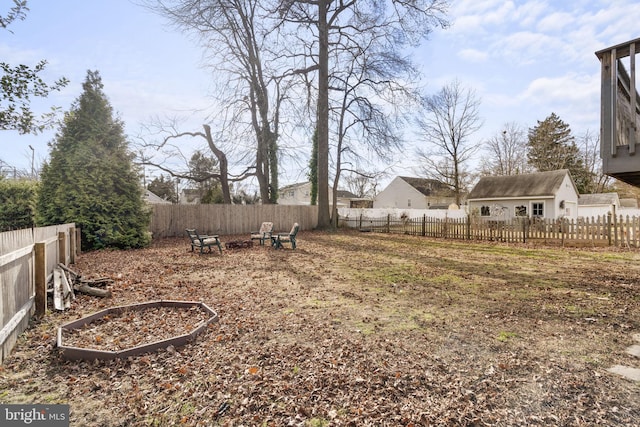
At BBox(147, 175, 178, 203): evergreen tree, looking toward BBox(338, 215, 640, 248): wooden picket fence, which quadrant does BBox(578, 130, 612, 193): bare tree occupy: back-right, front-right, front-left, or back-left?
front-left

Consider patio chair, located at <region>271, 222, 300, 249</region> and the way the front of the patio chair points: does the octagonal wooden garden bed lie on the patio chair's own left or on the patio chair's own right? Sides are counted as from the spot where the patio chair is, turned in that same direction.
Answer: on the patio chair's own left

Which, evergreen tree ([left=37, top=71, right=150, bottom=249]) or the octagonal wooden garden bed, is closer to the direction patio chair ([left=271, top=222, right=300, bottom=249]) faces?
the evergreen tree

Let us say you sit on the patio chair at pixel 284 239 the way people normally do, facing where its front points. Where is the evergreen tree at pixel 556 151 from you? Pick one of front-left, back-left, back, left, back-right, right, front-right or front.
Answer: back-right

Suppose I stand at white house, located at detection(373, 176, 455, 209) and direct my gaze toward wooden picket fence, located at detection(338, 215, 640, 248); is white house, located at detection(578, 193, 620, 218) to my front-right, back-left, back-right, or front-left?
front-left

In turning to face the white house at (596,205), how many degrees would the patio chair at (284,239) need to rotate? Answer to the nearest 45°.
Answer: approximately 135° to its right

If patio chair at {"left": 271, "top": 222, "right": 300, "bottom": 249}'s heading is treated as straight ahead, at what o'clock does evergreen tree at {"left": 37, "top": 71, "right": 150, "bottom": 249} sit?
The evergreen tree is roughly at 12 o'clock from the patio chair.

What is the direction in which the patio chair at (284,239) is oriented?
to the viewer's left

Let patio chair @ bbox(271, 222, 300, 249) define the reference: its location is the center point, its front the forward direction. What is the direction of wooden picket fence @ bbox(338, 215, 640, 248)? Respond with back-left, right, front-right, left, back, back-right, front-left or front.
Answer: back

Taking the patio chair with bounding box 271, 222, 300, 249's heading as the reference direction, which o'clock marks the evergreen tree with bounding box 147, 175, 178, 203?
The evergreen tree is roughly at 2 o'clock from the patio chair.

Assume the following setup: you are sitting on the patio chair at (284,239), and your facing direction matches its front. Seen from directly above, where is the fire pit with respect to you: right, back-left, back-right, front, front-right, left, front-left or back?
front

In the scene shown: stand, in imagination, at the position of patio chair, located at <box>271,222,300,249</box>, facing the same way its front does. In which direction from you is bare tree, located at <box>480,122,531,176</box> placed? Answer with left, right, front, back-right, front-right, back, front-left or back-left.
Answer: back-right

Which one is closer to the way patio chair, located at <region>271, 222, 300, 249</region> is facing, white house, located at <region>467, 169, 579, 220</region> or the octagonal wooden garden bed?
the octagonal wooden garden bed
